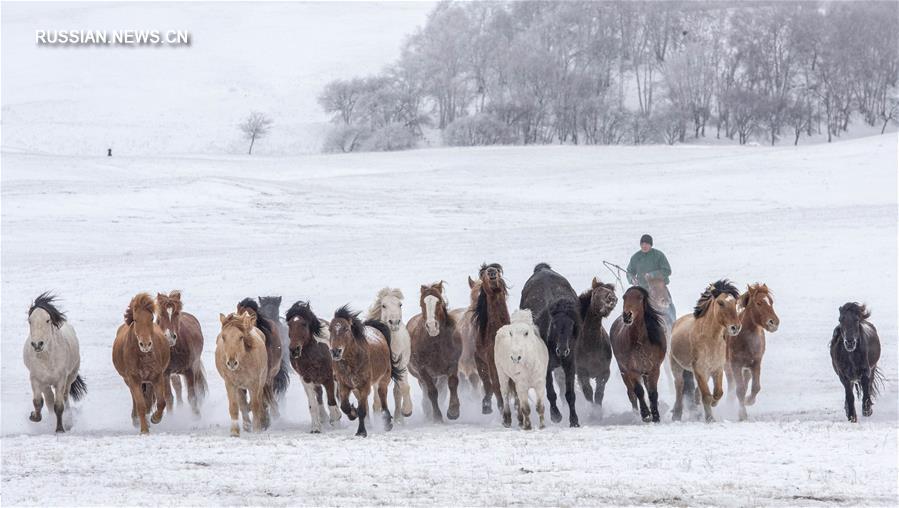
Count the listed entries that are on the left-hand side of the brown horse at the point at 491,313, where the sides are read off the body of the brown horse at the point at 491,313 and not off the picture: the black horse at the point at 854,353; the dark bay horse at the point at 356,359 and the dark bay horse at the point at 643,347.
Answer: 2

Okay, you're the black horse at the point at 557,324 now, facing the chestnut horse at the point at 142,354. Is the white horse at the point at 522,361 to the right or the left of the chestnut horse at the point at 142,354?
left

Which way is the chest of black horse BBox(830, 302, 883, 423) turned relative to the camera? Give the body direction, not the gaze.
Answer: toward the camera

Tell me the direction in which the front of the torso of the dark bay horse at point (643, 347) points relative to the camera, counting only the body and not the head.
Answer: toward the camera

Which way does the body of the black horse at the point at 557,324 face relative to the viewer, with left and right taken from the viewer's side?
facing the viewer

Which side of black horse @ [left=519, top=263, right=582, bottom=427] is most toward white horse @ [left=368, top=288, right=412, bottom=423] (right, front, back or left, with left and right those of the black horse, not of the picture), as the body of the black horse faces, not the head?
right

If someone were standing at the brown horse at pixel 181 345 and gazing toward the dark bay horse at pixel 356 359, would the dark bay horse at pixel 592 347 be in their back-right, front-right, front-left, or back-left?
front-left

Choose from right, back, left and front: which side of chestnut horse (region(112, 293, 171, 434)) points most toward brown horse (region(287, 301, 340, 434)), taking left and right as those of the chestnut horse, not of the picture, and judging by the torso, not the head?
left

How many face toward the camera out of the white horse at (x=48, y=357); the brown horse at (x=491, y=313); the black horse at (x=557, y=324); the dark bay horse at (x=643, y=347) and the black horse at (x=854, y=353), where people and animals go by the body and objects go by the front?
5

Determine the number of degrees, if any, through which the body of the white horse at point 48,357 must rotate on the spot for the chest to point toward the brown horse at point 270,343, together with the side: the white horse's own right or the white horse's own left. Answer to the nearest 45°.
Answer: approximately 90° to the white horse's own left

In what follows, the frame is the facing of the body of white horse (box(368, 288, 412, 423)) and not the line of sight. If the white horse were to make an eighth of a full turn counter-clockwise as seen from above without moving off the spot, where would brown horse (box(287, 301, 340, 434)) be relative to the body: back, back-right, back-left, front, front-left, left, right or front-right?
right

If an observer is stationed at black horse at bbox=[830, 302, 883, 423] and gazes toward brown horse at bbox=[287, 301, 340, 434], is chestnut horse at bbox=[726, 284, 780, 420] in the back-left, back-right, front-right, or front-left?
front-right

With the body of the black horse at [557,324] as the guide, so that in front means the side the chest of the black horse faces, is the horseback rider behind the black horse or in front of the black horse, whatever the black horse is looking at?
behind

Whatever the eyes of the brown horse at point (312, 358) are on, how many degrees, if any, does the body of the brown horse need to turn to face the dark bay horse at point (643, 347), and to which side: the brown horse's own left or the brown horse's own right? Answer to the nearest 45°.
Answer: approximately 90° to the brown horse's own left

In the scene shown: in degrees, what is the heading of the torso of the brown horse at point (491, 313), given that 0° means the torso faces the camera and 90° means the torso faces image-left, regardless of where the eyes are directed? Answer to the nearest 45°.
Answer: approximately 0°

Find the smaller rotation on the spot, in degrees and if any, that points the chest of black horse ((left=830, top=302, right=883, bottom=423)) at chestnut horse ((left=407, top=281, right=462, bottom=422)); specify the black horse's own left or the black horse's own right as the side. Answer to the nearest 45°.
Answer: approximately 90° to the black horse's own right
